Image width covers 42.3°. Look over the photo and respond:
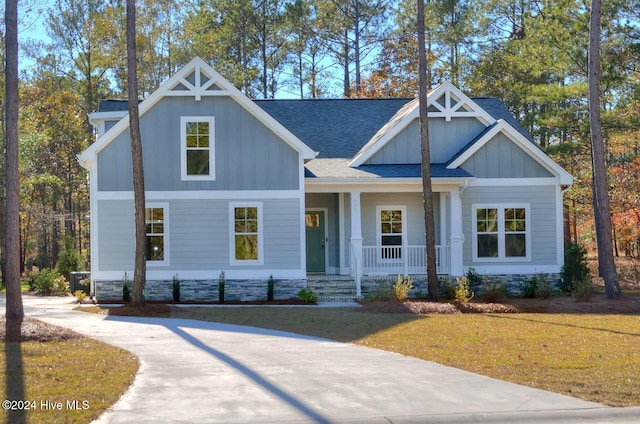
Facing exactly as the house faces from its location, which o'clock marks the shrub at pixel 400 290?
The shrub is roughly at 10 o'clock from the house.

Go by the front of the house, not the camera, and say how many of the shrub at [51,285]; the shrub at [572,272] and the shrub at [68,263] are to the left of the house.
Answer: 1

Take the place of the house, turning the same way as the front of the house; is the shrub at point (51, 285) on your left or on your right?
on your right

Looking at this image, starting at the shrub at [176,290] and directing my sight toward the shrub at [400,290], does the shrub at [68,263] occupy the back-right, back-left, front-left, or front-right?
back-left

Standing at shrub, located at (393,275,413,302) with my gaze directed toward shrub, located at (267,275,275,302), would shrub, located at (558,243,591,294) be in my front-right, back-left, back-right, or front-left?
back-right

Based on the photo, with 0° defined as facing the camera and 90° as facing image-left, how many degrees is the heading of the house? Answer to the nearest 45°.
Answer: approximately 0°

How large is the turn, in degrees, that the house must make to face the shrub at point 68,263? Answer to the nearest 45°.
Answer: approximately 135° to its right

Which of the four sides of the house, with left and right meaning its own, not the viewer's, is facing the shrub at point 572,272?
left
